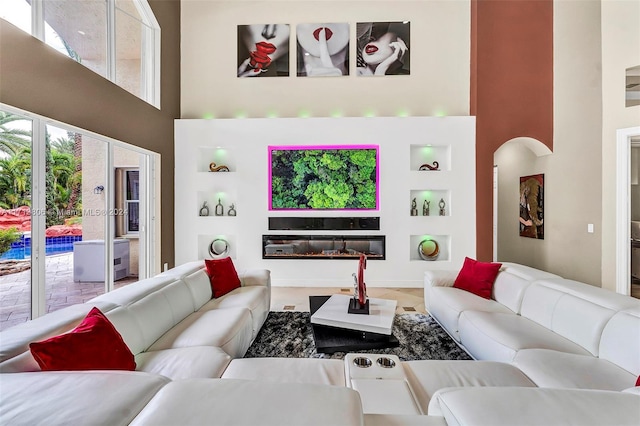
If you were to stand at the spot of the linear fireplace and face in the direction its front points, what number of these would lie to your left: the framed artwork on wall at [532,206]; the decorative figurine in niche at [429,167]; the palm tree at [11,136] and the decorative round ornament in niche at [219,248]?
2

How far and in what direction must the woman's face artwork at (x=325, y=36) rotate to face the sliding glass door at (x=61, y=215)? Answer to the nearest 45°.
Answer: approximately 45° to its right

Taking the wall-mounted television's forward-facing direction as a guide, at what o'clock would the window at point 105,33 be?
The window is roughly at 2 o'clock from the wall-mounted television.

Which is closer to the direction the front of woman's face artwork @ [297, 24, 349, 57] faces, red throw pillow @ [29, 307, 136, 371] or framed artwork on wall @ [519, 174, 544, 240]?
the red throw pillow
